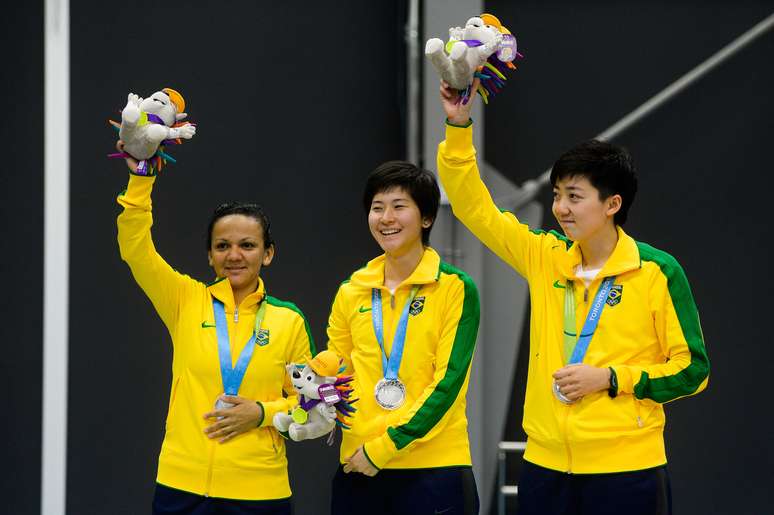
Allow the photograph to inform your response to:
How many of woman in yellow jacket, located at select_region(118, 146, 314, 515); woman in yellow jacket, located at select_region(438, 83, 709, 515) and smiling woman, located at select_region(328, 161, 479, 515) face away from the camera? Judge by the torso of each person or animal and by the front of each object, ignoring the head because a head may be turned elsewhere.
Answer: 0

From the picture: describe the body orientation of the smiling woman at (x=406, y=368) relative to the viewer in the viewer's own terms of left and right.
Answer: facing the viewer and to the left of the viewer

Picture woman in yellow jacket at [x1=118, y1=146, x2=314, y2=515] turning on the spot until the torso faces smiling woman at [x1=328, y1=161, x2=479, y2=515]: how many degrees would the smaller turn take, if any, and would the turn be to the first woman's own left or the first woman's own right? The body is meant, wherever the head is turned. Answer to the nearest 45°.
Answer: approximately 90° to the first woman's own left

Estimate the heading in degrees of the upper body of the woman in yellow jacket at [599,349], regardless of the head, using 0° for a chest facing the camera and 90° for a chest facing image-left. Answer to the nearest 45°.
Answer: approximately 45°

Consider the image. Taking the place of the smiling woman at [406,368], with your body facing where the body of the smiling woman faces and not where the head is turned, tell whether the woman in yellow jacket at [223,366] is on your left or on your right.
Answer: on your right

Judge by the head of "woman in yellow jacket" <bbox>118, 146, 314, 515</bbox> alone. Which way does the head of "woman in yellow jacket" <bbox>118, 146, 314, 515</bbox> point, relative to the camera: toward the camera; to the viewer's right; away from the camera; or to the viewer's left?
toward the camera

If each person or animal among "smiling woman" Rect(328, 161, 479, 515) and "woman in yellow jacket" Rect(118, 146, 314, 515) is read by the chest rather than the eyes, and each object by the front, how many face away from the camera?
0

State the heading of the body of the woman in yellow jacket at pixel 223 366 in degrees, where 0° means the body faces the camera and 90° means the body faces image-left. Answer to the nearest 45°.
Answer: approximately 0°

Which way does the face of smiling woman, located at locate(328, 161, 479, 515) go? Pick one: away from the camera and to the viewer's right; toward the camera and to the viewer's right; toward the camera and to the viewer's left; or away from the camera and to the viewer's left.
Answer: toward the camera and to the viewer's left

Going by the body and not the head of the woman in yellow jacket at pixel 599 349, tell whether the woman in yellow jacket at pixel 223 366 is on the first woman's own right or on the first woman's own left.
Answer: on the first woman's own right

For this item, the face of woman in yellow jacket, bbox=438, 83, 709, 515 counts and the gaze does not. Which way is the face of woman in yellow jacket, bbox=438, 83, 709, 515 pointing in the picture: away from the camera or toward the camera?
toward the camera

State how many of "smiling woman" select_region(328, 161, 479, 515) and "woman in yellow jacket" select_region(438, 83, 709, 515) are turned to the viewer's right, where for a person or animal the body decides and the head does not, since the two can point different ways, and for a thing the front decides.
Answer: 0

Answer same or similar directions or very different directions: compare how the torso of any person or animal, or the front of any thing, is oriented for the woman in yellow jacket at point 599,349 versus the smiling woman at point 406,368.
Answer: same or similar directions

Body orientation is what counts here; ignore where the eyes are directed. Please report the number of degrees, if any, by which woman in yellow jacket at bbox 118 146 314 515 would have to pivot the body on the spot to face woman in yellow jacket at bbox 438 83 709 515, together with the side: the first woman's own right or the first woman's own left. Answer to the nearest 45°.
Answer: approximately 45° to the first woman's own left
